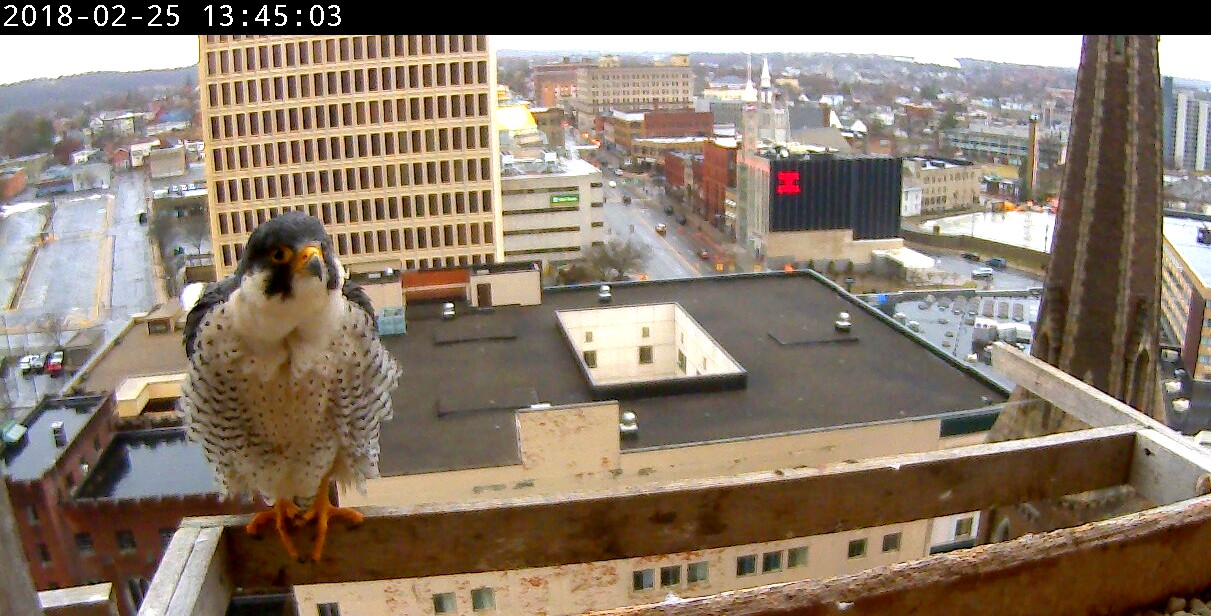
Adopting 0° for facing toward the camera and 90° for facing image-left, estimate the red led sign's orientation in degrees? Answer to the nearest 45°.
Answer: approximately 0°

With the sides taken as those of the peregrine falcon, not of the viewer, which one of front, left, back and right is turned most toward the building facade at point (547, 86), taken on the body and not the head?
back

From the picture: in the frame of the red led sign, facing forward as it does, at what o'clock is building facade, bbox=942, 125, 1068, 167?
The building facade is roughly at 8 o'clock from the red led sign.

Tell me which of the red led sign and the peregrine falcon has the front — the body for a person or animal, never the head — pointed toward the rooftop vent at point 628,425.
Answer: the red led sign

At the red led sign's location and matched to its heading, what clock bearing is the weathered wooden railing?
The weathered wooden railing is roughly at 12 o'clock from the red led sign.

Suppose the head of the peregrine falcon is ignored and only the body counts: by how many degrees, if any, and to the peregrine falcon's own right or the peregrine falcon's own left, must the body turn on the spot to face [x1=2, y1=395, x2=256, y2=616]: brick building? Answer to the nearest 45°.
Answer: approximately 180°

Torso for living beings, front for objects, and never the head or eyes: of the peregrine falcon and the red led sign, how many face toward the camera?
2

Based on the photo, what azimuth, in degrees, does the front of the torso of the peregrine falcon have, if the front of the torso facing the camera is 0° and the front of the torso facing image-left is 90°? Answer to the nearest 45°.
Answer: approximately 0°

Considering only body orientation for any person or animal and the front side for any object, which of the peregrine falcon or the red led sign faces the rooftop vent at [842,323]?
the red led sign

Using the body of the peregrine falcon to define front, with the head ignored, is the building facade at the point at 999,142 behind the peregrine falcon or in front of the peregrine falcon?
behind
